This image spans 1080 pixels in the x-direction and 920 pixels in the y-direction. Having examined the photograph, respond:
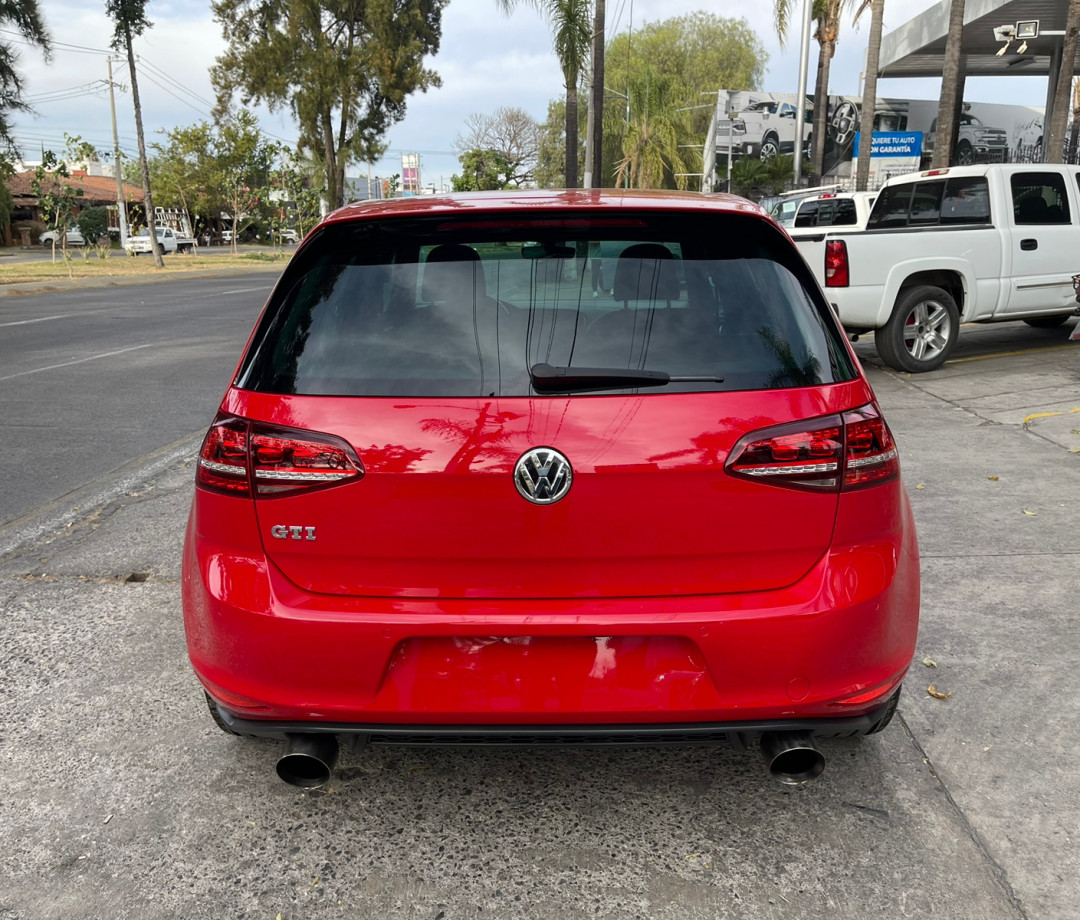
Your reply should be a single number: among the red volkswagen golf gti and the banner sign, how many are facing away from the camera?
1

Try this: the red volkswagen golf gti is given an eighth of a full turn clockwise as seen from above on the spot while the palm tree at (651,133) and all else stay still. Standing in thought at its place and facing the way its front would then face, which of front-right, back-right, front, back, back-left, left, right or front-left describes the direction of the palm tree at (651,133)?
front-left

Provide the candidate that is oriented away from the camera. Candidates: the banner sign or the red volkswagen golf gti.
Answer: the red volkswagen golf gti

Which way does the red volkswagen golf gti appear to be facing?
away from the camera

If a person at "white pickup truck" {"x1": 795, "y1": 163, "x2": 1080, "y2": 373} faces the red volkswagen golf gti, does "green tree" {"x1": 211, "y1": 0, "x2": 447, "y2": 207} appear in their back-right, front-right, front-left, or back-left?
back-right

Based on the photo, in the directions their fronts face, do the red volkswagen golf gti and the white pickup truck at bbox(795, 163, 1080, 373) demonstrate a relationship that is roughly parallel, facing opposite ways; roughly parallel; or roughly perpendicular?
roughly perpendicular

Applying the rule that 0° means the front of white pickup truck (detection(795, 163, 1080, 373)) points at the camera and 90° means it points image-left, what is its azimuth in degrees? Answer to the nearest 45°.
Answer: approximately 225°

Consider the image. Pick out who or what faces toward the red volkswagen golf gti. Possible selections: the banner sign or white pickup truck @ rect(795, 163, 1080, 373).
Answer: the banner sign

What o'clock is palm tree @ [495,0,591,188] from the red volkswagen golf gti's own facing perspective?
The palm tree is roughly at 12 o'clock from the red volkswagen golf gti.

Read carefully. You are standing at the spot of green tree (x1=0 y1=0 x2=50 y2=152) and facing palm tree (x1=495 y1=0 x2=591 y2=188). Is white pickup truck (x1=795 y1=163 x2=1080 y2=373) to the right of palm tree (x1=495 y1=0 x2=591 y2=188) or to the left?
right

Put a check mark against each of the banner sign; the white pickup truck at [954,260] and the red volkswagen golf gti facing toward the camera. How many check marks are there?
1

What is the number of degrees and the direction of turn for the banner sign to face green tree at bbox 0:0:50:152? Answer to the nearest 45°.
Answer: approximately 90° to its right

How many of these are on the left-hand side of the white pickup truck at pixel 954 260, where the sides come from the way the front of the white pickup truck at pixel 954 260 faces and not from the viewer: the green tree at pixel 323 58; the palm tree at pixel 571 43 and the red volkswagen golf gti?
2

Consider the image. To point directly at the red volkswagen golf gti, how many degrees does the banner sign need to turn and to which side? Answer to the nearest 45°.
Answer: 0° — it already faces it
